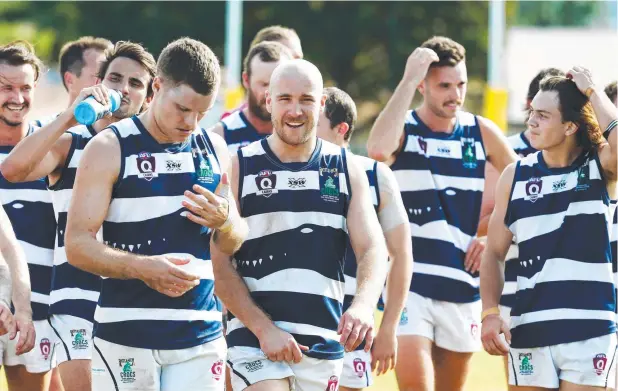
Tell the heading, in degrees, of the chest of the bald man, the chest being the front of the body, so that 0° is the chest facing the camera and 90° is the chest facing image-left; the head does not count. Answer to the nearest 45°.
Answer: approximately 0°
